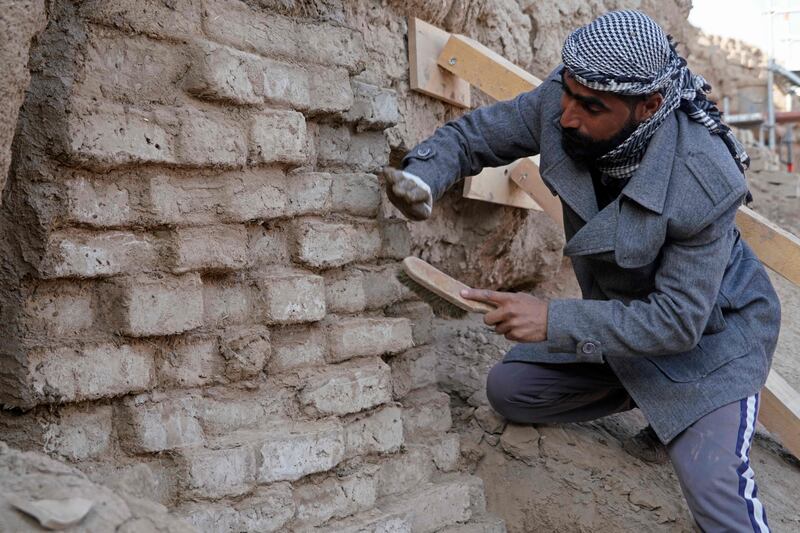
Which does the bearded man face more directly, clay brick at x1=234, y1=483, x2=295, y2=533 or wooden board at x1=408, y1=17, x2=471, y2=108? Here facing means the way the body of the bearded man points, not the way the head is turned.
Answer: the clay brick

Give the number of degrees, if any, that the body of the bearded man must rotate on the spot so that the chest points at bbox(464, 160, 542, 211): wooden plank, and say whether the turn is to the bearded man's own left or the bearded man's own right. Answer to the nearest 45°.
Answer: approximately 90° to the bearded man's own right

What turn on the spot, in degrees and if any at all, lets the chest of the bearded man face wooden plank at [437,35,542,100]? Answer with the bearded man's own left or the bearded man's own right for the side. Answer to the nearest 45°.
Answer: approximately 90° to the bearded man's own right

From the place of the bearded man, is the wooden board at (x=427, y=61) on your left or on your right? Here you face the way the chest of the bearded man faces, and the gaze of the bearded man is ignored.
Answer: on your right

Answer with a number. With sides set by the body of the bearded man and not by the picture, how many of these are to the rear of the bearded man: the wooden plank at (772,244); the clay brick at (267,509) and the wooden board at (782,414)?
2

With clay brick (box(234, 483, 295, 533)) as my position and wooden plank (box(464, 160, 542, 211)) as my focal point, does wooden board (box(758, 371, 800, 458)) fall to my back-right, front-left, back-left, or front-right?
front-right

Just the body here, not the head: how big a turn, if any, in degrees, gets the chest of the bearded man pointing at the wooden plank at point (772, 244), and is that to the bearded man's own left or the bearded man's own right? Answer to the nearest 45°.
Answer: approximately 180°

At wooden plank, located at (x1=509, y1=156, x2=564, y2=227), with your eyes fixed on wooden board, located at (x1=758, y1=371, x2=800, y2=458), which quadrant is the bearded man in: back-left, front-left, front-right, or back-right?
front-right

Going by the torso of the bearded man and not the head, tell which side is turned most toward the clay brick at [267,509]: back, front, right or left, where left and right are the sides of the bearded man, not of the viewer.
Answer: front

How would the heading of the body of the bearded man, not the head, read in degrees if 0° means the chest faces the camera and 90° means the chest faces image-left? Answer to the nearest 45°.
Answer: approximately 45°
